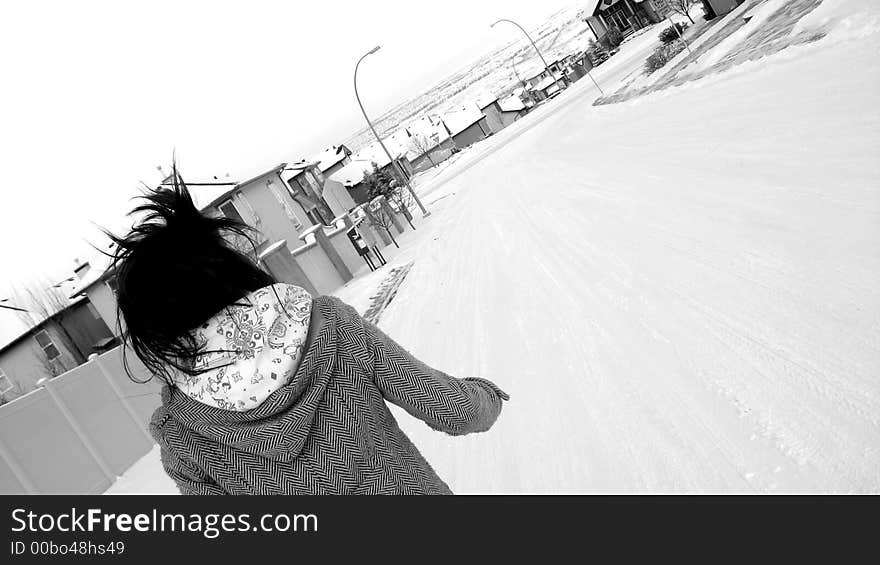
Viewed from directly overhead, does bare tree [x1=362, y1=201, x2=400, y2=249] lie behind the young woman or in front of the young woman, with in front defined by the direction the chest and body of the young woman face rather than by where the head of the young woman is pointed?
in front

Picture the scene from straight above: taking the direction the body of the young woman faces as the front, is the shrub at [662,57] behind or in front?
in front

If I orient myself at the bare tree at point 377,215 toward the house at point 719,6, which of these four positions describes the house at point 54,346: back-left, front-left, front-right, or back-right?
back-left

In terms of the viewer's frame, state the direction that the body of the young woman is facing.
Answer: away from the camera

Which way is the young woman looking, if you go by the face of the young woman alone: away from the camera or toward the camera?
away from the camera

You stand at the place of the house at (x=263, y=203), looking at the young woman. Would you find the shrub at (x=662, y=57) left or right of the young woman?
left

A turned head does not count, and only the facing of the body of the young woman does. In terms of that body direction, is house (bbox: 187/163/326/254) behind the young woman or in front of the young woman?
in front
